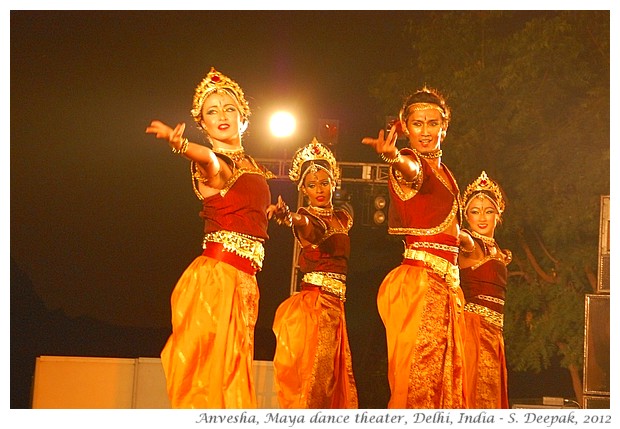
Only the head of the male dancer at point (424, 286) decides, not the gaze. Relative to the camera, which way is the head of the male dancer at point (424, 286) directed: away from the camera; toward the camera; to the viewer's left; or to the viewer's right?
toward the camera

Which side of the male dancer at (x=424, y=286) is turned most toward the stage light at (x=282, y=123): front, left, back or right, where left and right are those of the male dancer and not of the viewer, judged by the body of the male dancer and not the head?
back

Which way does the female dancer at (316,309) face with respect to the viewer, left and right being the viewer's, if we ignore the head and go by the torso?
facing the viewer and to the right of the viewer

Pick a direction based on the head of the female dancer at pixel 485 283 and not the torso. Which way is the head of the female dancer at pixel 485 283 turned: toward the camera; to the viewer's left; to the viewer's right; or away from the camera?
toward the camera

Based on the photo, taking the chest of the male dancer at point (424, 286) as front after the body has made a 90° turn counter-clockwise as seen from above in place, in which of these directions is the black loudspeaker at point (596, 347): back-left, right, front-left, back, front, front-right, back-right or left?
front

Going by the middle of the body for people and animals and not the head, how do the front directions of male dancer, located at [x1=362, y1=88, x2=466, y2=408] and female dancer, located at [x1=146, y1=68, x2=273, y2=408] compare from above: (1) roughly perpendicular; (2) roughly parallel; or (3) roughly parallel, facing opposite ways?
roughly parallel

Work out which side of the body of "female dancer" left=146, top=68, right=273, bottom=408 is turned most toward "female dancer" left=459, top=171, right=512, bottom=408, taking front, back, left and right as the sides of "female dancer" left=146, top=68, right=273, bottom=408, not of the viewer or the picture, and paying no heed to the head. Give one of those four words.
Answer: left

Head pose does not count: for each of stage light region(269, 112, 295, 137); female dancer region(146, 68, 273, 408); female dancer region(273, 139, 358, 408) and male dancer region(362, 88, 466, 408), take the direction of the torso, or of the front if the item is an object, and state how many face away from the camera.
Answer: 0

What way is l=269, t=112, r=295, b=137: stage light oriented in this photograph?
toward the camera

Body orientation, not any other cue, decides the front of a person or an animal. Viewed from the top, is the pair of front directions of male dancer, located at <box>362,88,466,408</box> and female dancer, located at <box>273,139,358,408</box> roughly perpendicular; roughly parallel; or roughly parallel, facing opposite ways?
roughly parallel

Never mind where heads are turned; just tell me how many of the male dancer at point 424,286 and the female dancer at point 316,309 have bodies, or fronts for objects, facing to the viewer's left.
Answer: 0

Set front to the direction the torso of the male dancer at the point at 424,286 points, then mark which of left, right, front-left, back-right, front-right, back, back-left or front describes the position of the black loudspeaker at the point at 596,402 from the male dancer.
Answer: left
